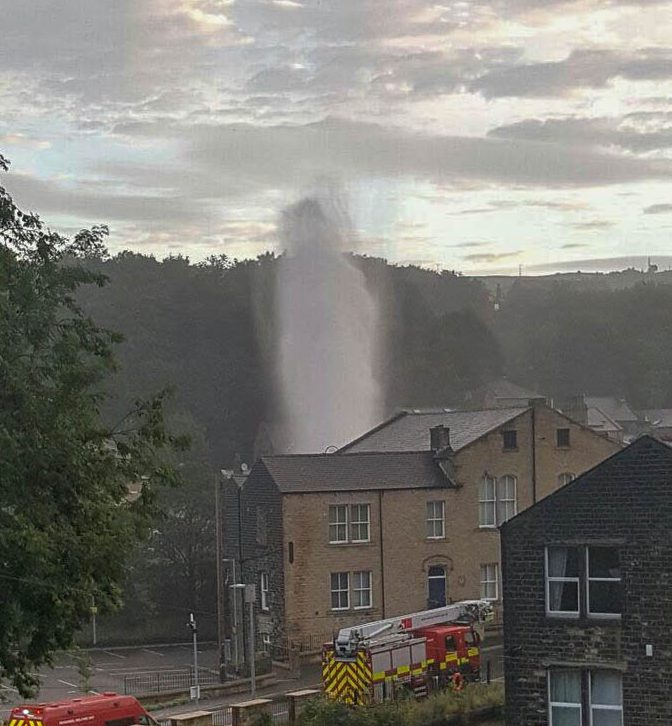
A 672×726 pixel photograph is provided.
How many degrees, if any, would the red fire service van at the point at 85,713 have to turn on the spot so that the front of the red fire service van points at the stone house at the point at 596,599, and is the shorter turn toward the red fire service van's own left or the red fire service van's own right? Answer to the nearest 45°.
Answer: approximately 45° to the red fire service van's own right

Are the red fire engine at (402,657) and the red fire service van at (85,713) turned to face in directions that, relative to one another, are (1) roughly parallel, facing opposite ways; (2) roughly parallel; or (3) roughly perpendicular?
roughly parallel

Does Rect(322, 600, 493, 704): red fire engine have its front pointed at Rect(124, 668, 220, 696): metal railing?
no

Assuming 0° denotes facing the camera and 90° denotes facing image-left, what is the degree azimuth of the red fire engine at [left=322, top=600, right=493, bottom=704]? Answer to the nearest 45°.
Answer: approximately 225°

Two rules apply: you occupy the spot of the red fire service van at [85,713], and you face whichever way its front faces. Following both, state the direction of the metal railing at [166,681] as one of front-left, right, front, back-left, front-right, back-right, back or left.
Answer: front-left

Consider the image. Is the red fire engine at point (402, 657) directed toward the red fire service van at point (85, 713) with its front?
no

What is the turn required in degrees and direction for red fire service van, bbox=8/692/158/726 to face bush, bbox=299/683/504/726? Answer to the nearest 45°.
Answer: approximately 45° to its right

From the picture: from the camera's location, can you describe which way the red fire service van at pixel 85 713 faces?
facing away from the viewer and to the right of the viewer
